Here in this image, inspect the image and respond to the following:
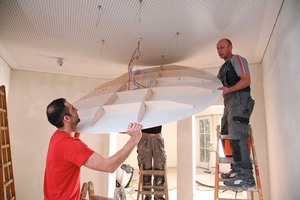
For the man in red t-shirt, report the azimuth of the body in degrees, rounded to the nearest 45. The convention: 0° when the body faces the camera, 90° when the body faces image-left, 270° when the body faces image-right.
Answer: approximately 225°

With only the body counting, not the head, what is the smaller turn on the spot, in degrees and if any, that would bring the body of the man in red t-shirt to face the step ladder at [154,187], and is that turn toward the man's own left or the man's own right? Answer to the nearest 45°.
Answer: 0° — they already face it

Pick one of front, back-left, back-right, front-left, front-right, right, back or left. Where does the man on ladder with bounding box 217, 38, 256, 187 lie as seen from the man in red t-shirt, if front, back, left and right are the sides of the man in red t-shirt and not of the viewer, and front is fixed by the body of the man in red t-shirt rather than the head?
front-right
